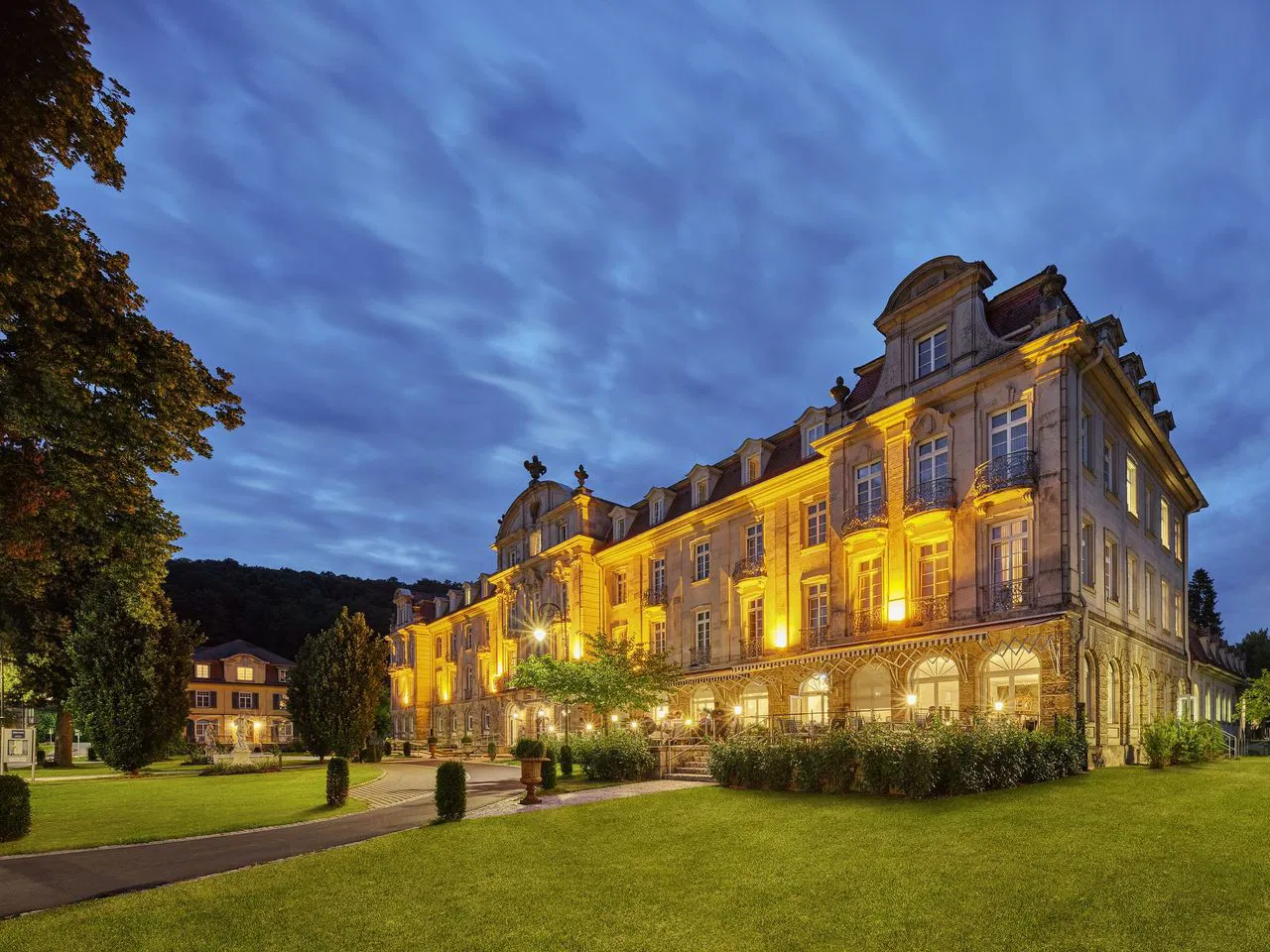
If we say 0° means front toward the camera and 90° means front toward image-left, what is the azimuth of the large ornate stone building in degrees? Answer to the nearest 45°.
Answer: approximately 45°

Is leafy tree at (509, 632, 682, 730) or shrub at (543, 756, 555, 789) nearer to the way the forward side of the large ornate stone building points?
the shrub

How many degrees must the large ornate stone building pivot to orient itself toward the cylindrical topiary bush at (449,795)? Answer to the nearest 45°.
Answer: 0° — it already faces it

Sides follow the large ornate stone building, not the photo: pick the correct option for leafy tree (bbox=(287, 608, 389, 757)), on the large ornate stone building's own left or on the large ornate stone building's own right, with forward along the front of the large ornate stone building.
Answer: on the large ornate stone building's own right

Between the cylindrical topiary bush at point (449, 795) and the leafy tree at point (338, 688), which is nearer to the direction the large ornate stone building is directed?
the cylindrical topiary bush
